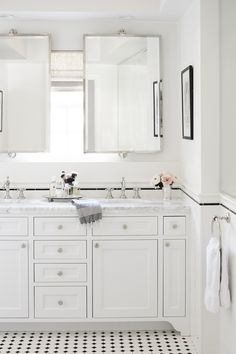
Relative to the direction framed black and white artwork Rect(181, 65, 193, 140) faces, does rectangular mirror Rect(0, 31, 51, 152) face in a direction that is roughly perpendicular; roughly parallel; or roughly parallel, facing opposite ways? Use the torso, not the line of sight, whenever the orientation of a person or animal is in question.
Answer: roughly perpendicular

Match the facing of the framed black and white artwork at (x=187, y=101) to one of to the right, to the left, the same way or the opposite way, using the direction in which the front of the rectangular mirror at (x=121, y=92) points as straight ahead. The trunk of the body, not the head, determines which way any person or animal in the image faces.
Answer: to the right

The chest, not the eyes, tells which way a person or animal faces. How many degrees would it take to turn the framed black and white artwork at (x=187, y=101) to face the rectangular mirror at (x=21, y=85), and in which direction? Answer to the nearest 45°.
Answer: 0° — it already faces it

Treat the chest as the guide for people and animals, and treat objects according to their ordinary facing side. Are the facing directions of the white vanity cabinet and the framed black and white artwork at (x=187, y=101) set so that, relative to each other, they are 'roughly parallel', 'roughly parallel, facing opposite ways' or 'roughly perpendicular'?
roughly perpendicular

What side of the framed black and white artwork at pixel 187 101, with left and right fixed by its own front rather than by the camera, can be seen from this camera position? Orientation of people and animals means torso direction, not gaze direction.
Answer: left
